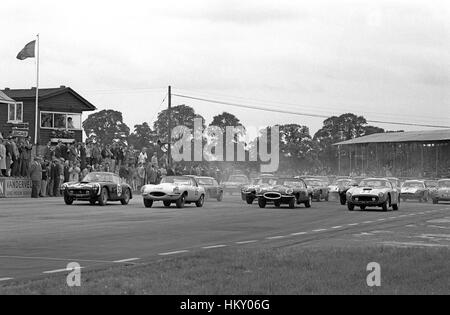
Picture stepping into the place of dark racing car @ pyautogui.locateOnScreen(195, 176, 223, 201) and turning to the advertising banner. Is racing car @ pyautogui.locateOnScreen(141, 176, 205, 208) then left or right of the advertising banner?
left

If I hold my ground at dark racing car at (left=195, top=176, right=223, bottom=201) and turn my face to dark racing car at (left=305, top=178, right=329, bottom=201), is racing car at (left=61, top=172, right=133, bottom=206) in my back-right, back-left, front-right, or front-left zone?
back-right

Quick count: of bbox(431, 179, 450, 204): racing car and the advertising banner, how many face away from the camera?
0

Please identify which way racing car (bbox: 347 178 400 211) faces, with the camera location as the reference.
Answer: facing the viewer and to the left of the viewer

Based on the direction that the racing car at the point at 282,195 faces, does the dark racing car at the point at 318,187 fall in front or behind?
behind
